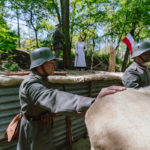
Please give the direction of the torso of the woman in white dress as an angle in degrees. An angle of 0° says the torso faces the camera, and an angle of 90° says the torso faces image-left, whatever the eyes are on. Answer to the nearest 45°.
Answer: approximately 0°

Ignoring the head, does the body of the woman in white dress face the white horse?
yes

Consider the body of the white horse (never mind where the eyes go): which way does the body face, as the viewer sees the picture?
to the viewer's right

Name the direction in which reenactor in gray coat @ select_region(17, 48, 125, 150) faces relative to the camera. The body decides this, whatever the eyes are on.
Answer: to the viewer's right
